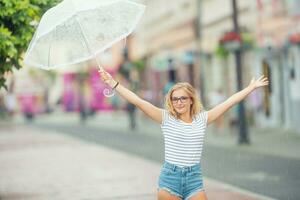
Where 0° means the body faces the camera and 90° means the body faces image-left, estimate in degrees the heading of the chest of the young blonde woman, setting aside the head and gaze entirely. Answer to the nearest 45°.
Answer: approximately 0°
